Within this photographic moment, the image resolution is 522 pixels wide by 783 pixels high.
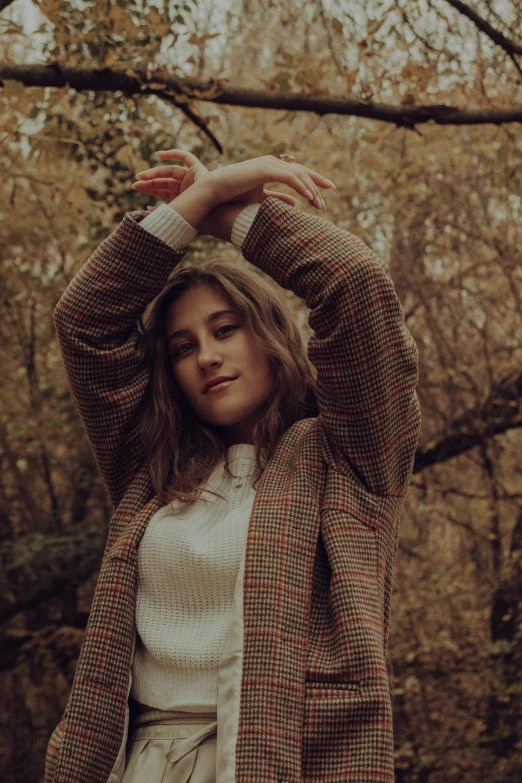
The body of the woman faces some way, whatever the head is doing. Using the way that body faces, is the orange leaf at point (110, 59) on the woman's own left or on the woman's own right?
on the woman's own right

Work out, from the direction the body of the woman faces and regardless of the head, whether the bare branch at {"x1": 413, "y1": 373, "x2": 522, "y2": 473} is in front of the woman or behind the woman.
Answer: behind

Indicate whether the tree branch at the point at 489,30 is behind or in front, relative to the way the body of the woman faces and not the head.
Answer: behind

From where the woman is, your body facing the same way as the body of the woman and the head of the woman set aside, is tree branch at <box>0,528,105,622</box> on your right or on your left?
on your right

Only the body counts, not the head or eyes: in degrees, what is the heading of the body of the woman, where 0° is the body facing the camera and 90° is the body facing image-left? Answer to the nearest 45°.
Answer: approximately 45°
